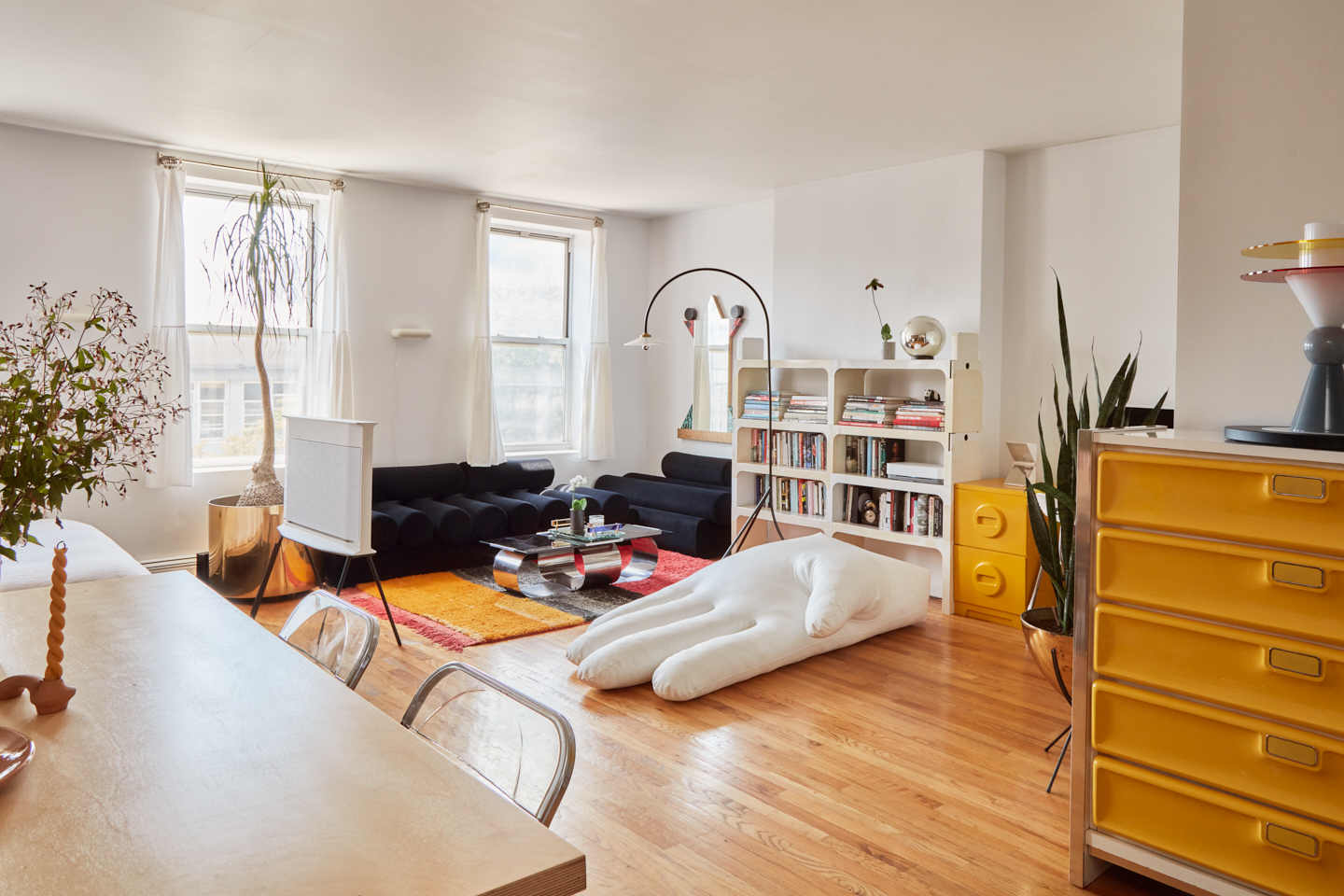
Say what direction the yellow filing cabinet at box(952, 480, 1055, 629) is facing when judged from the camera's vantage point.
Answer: facing the viewer and to the left of the viewer

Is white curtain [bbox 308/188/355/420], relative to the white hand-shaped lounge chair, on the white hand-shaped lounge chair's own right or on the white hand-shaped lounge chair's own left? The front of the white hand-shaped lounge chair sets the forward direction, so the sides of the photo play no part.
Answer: on the white hand-shaped lounge chair's own right

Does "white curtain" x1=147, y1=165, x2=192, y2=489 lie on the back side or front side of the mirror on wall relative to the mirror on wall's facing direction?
on the front side

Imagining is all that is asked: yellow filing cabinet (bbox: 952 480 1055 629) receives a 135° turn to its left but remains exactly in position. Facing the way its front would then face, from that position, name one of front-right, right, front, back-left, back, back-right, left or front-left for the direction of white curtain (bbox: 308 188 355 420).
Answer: back

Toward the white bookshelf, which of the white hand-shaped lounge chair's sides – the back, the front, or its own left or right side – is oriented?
back

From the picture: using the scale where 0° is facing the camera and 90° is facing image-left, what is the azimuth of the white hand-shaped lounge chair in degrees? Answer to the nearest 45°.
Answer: approximately 45°

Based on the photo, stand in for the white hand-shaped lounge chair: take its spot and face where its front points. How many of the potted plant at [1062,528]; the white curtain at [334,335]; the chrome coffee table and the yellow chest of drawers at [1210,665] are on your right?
2

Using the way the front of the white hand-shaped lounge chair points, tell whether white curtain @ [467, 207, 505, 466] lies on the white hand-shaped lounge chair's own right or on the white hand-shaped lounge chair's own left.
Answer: on the white hand-shaped lounge chair's own right

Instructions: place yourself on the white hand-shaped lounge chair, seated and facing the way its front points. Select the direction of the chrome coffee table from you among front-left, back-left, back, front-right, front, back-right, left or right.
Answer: right

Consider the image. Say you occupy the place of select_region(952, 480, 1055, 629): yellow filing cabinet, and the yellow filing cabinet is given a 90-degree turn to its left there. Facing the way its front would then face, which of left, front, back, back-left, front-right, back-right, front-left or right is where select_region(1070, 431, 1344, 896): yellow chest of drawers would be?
front-right

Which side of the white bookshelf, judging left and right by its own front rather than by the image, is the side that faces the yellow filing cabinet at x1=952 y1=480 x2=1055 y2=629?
left

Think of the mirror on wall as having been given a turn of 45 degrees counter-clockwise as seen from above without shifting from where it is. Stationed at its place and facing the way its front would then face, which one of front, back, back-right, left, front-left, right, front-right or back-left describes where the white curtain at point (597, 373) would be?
right

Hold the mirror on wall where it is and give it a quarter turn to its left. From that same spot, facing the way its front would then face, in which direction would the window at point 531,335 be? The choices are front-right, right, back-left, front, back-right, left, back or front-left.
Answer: back-right

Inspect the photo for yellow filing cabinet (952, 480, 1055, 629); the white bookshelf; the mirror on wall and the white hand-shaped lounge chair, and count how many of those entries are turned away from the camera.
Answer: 0

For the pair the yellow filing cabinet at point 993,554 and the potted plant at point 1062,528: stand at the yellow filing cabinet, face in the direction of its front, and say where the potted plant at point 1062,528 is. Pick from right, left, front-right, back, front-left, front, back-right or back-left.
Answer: front-left

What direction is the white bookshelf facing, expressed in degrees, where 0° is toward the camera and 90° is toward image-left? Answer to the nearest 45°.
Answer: approximately 45°

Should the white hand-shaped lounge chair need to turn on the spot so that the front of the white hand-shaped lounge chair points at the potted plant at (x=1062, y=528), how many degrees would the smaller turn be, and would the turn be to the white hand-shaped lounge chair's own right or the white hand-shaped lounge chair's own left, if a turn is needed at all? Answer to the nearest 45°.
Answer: approximately 90° to the white hand-shaped lounge chair's own left
